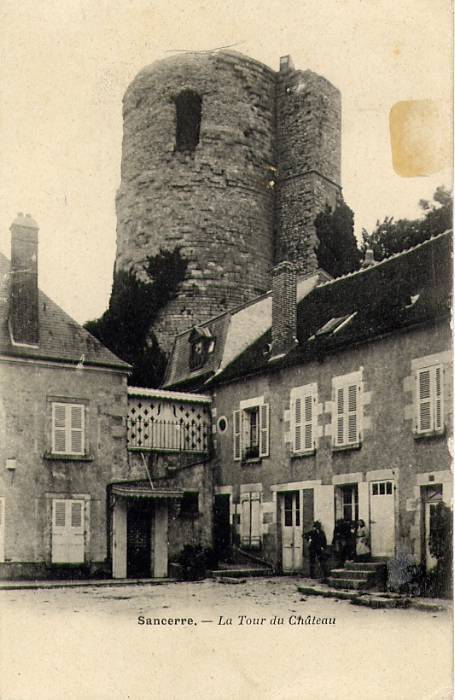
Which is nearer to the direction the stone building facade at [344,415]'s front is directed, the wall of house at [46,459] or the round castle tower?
the wall of house

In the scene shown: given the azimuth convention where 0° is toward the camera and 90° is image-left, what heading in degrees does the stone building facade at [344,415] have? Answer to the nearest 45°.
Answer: approximately 45°

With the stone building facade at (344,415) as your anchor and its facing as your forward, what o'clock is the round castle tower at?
The round castle tower is roughly at 4 o'clock from the stone building facade.

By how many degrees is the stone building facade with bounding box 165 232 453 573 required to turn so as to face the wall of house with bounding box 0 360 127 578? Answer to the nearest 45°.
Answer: approximately 45° to its right
